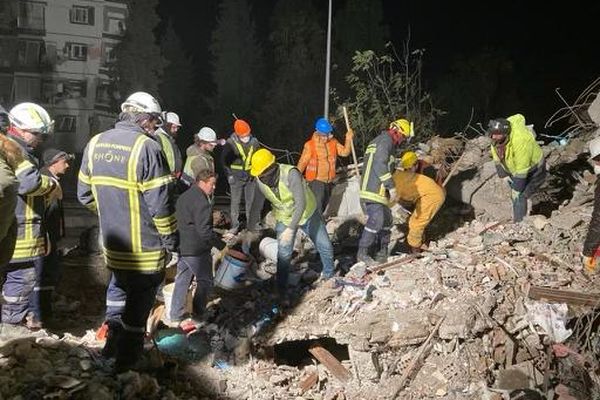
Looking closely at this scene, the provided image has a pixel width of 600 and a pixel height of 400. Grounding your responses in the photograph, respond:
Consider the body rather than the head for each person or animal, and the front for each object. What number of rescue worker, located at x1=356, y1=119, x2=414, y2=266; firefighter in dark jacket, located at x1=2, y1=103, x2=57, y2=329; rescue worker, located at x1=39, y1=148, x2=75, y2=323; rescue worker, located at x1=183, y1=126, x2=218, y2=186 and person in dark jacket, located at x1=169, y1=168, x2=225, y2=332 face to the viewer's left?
0

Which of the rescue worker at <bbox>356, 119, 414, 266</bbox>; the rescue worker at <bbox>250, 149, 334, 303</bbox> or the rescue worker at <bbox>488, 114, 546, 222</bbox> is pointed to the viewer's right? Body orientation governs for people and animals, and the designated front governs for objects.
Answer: the rescue worker at <bbox>356, 119, 414, 266</bbox>

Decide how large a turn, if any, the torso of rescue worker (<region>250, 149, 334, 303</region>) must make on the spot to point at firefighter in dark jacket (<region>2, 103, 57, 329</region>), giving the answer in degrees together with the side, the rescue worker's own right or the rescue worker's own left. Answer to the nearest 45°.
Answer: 0° — they already face them

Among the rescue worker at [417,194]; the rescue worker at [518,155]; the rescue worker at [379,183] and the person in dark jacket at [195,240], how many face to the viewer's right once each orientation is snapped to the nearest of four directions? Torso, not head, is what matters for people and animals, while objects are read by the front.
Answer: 2

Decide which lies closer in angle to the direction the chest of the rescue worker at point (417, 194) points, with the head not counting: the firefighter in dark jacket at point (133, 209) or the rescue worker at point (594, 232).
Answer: the firefighter in dark jacket

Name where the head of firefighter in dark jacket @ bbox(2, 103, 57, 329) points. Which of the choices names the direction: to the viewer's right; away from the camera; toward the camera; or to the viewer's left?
to the viewer's right

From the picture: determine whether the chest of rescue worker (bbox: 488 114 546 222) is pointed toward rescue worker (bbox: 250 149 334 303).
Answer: yes

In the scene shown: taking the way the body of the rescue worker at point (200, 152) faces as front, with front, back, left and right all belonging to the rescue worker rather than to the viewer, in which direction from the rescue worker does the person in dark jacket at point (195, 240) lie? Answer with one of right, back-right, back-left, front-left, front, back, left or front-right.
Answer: front-right

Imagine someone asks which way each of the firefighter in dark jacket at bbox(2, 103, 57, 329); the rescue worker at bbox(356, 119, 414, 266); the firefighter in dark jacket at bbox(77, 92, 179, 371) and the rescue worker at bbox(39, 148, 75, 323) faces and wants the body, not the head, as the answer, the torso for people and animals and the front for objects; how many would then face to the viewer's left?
0

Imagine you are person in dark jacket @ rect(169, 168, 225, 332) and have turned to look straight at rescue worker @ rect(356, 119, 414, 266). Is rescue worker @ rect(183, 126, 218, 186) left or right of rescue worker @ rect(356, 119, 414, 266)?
left

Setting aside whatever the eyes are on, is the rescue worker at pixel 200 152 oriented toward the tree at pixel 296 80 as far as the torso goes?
no

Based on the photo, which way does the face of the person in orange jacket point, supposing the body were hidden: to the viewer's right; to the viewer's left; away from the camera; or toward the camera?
toward the camera

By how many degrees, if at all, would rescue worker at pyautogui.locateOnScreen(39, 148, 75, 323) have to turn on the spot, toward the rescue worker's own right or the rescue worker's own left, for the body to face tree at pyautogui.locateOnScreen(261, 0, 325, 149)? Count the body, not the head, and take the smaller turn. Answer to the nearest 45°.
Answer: approximately 45° to the rescue worker's own left

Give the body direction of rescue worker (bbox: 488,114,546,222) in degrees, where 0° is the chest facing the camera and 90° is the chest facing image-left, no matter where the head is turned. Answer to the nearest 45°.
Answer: approximately 45°

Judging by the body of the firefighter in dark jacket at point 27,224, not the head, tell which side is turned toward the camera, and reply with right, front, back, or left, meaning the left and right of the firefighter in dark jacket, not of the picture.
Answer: right

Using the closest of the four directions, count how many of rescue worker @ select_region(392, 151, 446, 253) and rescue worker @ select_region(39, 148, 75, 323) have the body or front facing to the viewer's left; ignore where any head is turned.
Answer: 1

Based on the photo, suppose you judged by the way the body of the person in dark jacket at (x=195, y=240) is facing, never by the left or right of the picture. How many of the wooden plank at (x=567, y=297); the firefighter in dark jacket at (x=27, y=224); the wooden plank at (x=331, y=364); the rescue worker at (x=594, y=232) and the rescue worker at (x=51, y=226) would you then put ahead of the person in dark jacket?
3

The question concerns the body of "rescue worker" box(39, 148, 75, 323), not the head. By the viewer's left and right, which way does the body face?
facing to the right of the viewer
